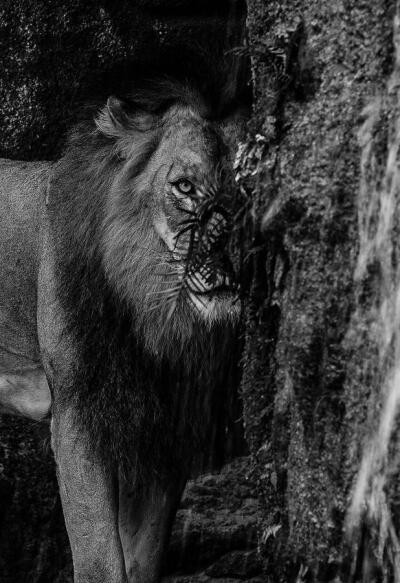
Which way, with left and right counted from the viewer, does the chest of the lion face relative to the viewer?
facing the viewer and to the right of the viewer

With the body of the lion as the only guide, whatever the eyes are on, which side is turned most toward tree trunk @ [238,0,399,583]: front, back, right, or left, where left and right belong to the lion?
front
